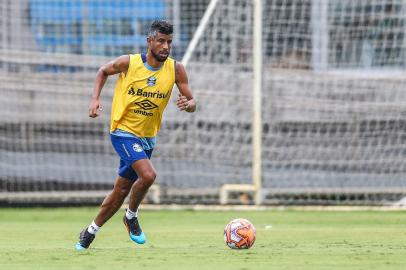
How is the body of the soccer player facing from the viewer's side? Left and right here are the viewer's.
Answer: facing the viewer and to the right of the viewer

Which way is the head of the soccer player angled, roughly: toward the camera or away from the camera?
toward the camera
